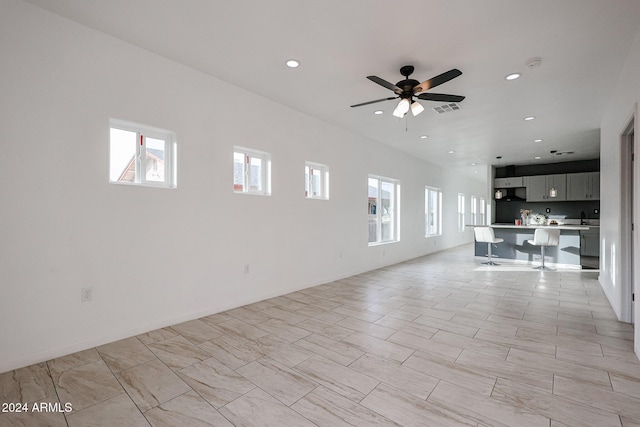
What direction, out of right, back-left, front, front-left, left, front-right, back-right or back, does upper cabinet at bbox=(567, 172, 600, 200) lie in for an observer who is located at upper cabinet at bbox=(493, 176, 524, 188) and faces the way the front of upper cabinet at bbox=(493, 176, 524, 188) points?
left

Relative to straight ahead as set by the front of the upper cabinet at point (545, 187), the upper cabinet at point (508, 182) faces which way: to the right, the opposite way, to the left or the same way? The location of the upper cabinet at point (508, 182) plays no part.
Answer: the same way

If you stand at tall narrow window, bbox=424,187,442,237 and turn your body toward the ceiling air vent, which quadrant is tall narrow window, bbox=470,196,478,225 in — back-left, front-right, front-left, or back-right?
back-left

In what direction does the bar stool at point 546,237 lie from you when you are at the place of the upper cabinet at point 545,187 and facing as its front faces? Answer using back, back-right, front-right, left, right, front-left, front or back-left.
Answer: front

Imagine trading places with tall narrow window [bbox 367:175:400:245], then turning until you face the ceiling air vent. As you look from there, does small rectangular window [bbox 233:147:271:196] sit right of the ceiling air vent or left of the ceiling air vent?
right

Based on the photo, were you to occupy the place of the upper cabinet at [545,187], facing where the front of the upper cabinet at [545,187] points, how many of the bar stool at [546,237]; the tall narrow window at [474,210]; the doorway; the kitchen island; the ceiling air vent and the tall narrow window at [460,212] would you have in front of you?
4

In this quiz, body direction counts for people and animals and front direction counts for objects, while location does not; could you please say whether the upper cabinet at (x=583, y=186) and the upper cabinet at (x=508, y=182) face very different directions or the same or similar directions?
same or similar directions

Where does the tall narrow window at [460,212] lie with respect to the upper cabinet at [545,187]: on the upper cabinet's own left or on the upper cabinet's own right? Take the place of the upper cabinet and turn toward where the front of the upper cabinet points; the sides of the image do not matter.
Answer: on the upper cabinet's own right

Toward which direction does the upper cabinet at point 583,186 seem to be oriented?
toward the camera

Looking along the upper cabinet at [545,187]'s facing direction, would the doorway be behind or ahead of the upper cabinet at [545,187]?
ahead

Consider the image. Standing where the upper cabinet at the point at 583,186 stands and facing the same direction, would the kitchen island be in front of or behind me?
in front

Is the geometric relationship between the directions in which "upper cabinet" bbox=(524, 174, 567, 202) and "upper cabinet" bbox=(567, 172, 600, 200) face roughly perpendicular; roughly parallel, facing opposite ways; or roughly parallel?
roughly parallel

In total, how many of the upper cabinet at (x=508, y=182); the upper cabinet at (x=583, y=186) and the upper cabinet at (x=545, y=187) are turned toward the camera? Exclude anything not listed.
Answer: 3

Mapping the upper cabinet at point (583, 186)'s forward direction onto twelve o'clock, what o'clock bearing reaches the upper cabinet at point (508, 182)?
the upper cabinet at point (508, 182) is roughly at 3 o'clock from the upper cabinet at point (583, 186).

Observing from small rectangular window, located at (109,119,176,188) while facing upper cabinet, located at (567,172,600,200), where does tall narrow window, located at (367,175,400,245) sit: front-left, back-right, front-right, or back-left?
front-left

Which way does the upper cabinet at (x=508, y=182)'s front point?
toward the camera
